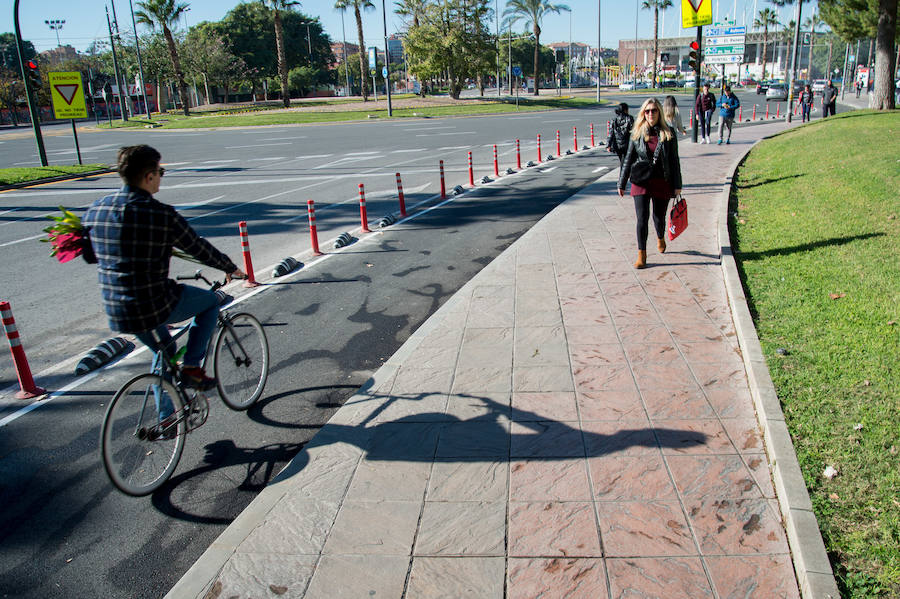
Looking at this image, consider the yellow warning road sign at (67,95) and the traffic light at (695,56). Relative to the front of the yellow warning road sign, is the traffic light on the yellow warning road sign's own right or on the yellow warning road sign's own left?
on the yellow warning road sign's own left

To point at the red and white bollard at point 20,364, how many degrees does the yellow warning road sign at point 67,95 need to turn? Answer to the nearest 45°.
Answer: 0° — it already faces it

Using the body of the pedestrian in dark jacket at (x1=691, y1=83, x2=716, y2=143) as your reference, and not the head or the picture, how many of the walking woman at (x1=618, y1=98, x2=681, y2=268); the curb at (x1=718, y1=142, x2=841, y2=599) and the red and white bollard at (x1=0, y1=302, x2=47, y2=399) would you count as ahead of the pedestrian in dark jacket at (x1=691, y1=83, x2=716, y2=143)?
3

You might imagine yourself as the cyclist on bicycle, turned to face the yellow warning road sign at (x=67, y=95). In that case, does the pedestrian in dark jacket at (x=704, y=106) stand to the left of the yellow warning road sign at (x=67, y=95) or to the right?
right

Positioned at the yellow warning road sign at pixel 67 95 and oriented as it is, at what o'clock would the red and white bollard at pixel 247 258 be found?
The red and white bollard is roughly at 12 o'clock from the yellow warning road sign.

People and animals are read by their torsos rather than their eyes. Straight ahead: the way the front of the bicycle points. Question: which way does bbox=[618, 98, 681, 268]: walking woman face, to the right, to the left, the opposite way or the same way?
the opposite way

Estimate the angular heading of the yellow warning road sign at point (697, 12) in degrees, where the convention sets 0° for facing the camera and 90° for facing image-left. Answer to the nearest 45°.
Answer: approximately 0°

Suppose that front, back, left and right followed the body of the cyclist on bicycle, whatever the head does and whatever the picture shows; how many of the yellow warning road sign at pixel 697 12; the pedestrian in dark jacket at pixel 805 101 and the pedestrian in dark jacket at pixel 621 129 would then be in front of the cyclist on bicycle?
3

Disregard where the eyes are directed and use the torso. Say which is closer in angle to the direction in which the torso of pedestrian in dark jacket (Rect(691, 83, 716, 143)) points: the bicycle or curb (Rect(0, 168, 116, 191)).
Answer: the bicycle
